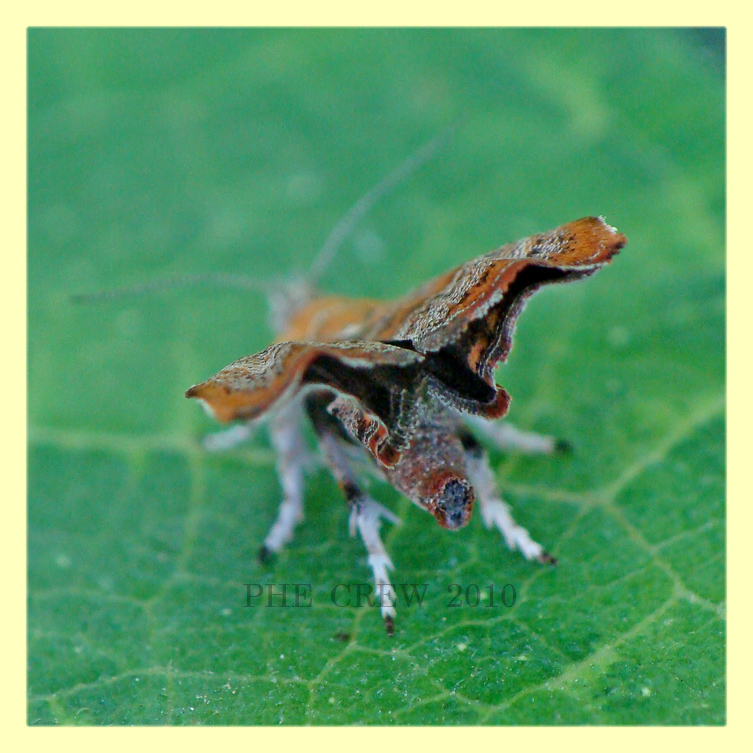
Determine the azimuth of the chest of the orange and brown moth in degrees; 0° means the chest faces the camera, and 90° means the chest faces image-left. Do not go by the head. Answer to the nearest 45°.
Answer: approximately 135°
